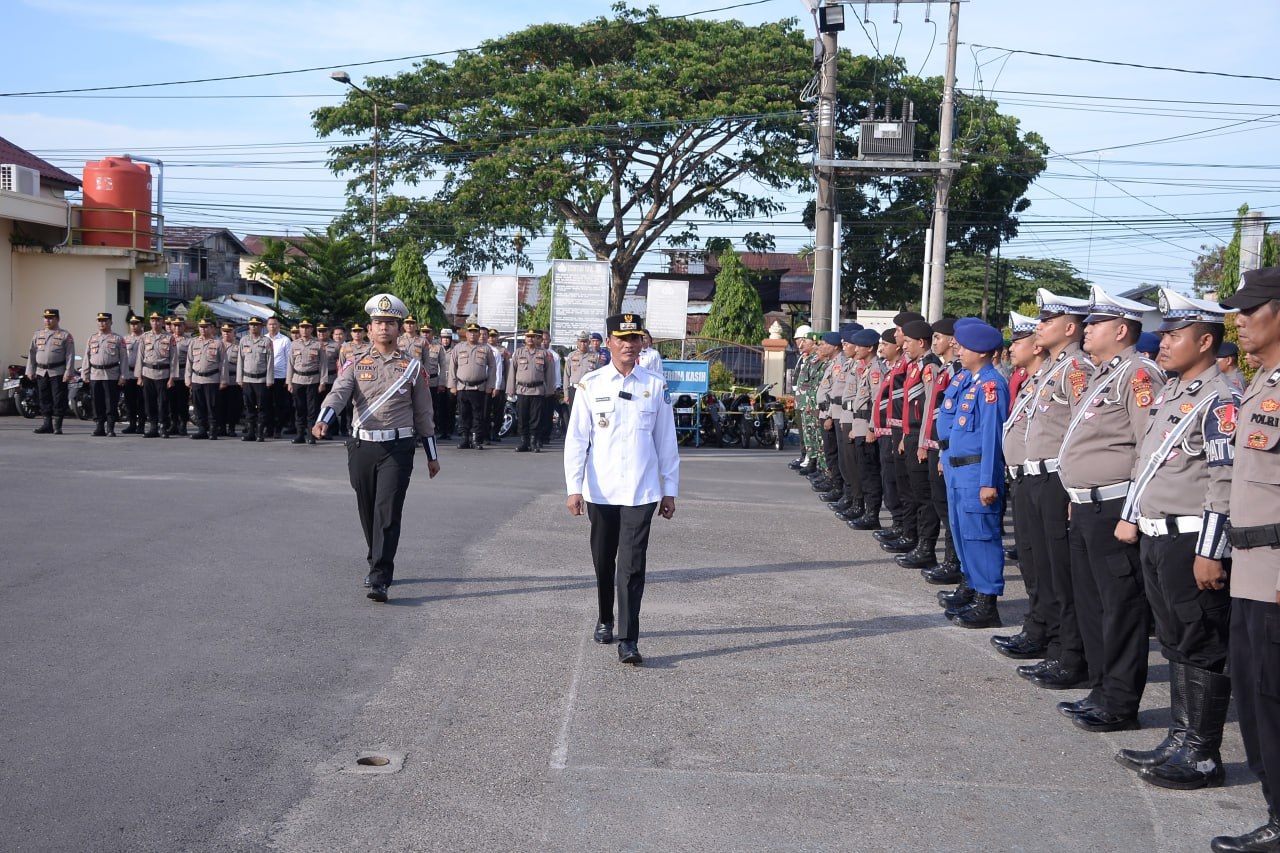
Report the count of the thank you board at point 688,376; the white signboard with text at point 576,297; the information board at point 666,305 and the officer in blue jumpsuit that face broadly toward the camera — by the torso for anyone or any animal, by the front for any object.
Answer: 3

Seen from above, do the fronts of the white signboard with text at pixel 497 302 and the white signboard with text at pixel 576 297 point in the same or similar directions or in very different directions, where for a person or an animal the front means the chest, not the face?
same or similar directions

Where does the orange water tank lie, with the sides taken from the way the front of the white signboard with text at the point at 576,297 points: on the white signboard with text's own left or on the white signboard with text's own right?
on the white signboard with text's own right

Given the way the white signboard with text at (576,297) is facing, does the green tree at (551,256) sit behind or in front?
behind

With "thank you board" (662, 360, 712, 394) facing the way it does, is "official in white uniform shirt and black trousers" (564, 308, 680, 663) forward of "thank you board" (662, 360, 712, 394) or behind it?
forward

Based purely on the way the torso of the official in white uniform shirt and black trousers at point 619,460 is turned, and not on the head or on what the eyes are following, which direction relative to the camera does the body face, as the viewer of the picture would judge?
toward the camera

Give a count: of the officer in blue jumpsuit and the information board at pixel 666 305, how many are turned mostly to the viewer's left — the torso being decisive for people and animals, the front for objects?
1

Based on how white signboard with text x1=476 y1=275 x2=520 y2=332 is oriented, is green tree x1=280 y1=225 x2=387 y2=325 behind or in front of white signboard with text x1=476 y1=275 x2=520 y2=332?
behind

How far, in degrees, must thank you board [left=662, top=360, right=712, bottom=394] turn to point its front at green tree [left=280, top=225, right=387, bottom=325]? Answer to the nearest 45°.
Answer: approximately 135° to its right

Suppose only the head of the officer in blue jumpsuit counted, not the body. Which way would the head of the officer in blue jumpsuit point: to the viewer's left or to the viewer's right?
to the viewer's left

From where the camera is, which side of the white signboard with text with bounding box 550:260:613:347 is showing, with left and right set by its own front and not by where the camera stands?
front

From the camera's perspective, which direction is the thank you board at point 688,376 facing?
toward the camera

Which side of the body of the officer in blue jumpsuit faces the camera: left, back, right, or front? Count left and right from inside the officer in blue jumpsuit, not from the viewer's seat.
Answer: left
